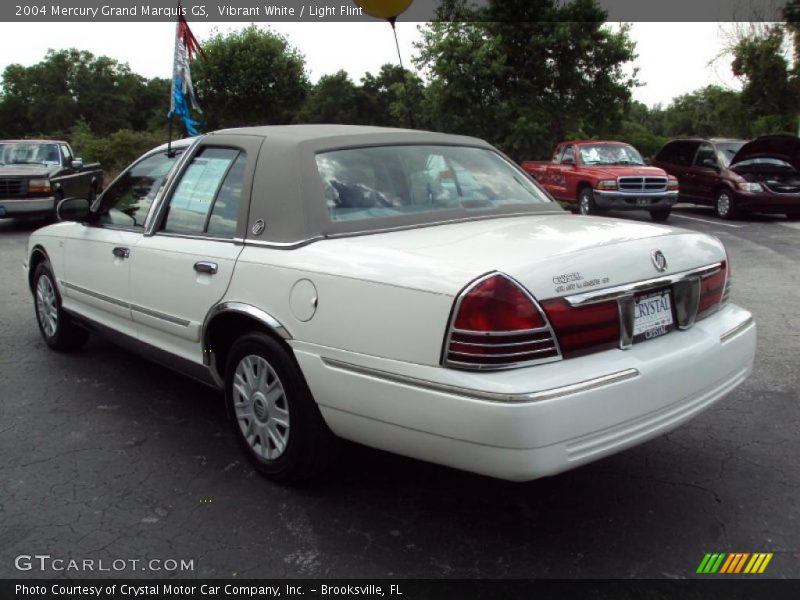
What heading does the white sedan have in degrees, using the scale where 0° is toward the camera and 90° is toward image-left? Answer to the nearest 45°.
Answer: approximately 135°

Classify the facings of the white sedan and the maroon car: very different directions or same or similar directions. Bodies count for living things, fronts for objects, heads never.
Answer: very different directions

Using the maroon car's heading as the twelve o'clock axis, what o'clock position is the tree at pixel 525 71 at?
The tree is roughly at 6 o'clock from the maroon car.

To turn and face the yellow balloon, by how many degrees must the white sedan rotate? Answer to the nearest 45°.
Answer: approximately 45° to its right

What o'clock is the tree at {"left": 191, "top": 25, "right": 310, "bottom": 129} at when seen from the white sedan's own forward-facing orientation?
The tree is roughly at 1 o'clock from the white sedan.

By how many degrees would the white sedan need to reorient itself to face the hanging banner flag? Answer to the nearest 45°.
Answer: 0° — it already faces it

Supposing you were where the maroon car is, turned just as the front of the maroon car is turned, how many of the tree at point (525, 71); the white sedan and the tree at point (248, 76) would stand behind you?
2

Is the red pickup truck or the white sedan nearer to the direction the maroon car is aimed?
the white sedan

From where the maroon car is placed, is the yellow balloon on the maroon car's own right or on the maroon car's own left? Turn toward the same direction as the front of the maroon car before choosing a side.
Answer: on the maroon car's own right

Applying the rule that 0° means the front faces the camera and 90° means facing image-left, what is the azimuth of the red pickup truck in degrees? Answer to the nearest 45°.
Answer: approximately 315°

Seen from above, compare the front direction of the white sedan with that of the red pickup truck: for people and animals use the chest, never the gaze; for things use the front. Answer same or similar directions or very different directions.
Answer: very different directions

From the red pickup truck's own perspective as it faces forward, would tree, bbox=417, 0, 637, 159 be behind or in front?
behind

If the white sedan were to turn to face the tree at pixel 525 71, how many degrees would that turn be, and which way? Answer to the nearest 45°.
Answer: approximately 45° to its right

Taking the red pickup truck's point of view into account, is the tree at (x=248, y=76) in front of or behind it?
behind

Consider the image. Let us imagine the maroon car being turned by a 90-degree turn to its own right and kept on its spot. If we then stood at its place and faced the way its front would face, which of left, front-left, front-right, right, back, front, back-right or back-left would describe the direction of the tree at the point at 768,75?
back-right
